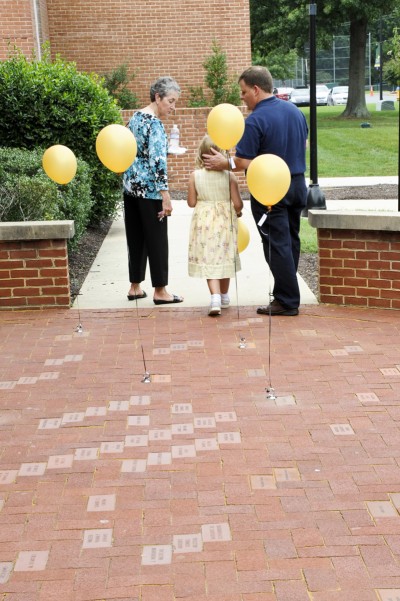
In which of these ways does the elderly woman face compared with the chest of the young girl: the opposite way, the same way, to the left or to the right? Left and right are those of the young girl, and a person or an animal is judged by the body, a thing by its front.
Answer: to the right

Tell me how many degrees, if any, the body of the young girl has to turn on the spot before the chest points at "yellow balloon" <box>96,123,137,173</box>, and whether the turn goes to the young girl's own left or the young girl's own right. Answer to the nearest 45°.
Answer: approximately 135° to the young girl's own left

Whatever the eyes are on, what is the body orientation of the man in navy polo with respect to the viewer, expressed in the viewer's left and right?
facing away from the viewer and to the left of the viewer

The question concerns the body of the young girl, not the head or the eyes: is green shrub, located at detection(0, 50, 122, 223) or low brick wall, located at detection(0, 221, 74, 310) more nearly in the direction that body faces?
the green shrub

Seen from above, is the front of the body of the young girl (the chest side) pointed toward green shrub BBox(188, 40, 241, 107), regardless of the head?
yes

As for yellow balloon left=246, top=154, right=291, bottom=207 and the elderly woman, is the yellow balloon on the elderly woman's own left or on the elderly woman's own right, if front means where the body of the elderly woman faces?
on the elderly woman's own right

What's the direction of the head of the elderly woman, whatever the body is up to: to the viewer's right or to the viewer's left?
to the viewer's right

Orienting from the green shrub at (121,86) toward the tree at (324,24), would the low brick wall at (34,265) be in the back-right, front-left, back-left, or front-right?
back-right

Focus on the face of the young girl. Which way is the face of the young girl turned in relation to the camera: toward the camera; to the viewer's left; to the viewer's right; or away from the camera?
away from the camera

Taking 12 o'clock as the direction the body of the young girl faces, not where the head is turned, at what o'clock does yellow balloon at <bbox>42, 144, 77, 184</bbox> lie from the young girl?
The yellow balloon is roughly at 9 o'clock from the young girl.

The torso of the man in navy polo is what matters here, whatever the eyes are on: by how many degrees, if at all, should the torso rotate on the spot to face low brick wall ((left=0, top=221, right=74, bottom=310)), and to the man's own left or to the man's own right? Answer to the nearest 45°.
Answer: approximately 45° to the man's own left

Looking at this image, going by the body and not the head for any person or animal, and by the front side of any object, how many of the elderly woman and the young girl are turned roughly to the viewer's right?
1

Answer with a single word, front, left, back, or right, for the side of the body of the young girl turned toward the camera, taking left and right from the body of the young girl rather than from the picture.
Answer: back

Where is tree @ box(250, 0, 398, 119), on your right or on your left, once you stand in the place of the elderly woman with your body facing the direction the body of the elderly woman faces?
on your left

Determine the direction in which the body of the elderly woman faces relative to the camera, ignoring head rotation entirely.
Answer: to the viewer's right

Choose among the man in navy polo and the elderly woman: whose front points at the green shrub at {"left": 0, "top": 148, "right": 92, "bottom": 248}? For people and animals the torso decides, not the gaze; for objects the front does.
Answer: the man in navy polo

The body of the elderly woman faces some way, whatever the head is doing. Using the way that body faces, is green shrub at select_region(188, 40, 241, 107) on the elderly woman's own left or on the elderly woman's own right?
on the elderly woman's own left
